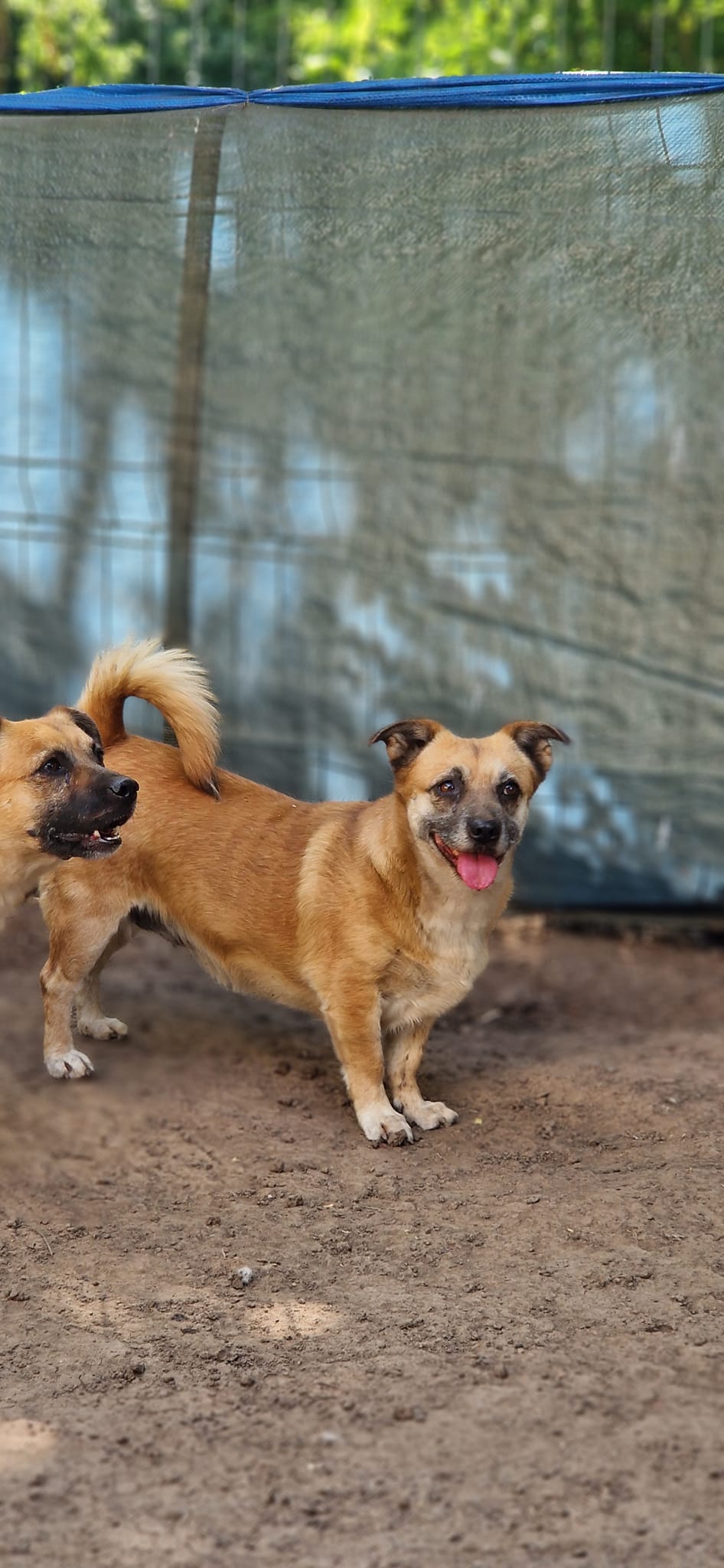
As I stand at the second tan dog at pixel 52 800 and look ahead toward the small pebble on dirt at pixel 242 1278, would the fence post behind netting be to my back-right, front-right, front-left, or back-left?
back-left

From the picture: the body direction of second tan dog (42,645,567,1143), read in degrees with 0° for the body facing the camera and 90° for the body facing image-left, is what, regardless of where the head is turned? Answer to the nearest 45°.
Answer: approximately 315°

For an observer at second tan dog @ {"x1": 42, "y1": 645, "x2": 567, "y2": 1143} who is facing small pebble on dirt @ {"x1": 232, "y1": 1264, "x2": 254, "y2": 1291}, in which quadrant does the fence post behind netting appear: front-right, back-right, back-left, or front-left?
back-right

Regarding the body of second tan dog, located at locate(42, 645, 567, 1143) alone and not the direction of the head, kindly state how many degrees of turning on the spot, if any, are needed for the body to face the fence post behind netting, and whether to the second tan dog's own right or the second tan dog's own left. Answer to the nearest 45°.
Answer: approximately 135° to the second tan dog's own left

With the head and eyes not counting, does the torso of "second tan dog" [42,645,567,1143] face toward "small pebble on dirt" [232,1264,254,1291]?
no

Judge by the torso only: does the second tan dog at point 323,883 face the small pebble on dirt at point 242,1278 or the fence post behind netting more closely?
the small pebble on dirt

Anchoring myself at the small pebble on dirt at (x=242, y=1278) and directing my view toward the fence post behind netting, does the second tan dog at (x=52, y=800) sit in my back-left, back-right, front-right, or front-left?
front-left
